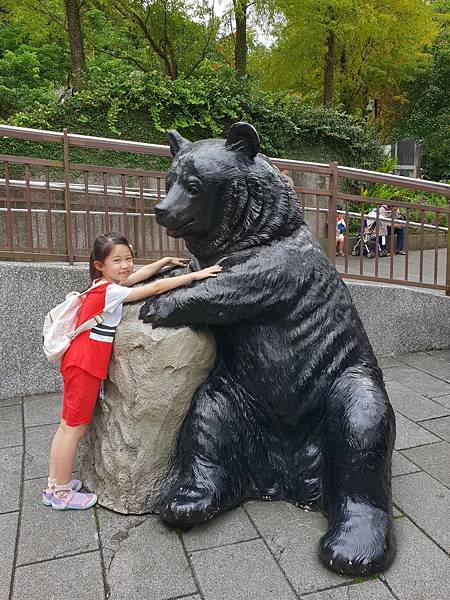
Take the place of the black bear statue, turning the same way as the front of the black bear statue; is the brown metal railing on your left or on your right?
on your right

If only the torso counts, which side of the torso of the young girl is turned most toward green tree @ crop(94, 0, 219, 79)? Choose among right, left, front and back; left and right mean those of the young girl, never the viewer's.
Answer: left

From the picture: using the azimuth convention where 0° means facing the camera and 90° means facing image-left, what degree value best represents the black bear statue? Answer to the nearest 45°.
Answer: approximately 45°

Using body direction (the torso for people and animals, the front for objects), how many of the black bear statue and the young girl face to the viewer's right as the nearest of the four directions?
1

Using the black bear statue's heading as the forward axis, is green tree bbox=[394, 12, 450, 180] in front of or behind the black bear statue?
behind

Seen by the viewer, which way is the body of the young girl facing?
to the viewer's right

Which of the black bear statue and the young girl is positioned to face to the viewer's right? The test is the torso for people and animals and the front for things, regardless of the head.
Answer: the young girl

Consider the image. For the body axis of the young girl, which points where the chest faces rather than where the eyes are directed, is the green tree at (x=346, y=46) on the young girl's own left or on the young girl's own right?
on the young girl's own left

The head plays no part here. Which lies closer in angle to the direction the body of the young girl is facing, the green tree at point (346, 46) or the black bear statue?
the black bear statue

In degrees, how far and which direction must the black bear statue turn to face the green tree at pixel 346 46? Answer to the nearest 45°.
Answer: approximately 135° to its right

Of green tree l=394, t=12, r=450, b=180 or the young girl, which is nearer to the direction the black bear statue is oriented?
the young girl
